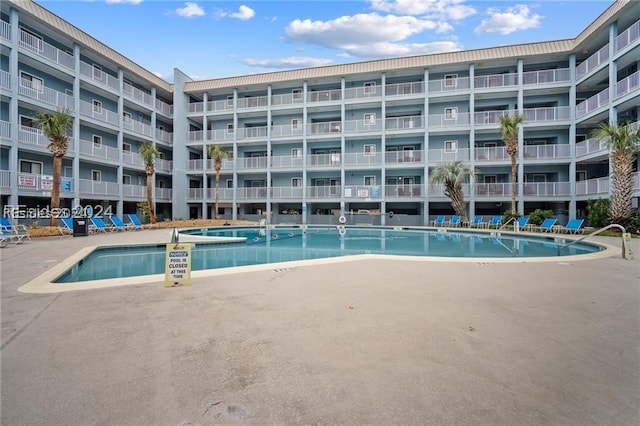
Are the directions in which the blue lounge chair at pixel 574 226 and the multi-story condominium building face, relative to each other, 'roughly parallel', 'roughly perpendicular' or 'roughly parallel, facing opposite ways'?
roughly perpendicular

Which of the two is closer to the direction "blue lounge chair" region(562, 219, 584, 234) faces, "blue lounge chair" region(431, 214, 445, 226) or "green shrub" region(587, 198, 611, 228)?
the blue lounge chair

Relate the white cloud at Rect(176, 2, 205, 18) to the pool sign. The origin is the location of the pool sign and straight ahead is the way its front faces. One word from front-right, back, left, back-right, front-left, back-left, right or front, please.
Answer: back

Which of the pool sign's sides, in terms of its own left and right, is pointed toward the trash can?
back

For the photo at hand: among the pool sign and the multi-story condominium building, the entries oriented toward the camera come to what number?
2

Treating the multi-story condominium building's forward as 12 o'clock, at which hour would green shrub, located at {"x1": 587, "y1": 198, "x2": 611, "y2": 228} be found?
The green shrub is roughly at 10 o'clock from the multi-story condominium building.

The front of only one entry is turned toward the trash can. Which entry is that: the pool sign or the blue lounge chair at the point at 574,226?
the blue lounge chair

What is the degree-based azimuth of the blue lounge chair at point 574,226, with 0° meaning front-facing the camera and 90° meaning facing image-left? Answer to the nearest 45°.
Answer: approximately 45°

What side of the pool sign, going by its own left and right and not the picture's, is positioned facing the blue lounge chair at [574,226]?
left

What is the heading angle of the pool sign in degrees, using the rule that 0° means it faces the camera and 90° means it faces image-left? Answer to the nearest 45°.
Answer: approximately 0°
